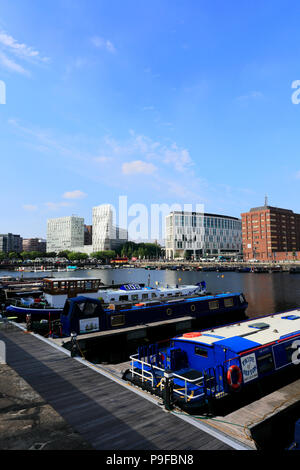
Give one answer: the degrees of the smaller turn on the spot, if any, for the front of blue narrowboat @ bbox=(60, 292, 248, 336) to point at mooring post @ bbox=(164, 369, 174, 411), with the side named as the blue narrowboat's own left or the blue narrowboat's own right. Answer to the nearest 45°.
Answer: approximately 135° to the blue narrowboat's own right

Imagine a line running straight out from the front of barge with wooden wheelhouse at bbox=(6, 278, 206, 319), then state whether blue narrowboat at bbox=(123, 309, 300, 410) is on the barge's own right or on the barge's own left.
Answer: on the barge's own right

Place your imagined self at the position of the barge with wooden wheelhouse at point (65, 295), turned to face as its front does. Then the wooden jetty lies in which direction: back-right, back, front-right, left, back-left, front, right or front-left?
back-right

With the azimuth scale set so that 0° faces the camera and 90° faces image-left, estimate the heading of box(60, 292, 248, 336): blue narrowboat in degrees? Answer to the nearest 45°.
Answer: approximately 225°

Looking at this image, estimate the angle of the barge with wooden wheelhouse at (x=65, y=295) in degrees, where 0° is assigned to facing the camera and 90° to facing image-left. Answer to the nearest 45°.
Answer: approximately 225°
